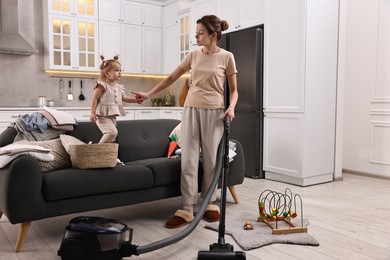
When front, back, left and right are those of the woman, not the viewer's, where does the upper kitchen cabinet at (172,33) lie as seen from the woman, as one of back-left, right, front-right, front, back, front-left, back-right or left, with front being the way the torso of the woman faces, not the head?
back-right

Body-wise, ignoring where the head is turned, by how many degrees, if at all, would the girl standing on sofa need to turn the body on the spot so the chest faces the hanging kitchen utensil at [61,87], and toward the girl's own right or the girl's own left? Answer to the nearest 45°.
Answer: approximately 135° to the girl's own left

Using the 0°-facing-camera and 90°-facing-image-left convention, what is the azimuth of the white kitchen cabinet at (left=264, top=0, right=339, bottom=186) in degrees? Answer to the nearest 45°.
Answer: approximately 45°

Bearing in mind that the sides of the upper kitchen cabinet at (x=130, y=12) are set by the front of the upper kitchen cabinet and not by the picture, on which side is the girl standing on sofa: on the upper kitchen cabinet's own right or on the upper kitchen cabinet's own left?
on the upper kitchen cabinet's own right

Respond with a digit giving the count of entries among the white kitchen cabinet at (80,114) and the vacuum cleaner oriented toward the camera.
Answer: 1

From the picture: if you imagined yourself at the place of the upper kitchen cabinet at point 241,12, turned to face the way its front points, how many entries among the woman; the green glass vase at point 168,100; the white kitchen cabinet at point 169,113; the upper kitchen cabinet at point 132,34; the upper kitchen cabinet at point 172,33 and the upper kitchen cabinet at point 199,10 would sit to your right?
5

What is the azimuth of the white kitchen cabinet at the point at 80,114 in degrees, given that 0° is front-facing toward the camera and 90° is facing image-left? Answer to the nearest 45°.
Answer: approximately 0°

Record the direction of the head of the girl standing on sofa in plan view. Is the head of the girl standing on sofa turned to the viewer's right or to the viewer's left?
to the viewer's right

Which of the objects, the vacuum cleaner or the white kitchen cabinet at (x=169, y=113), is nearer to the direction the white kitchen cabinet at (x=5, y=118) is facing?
the vacuum cleaner

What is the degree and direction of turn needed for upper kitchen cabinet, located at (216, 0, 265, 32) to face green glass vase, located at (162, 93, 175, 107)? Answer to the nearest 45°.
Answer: approximately 90° to its right

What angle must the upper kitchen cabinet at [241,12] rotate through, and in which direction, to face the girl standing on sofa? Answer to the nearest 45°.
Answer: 0° — it already faces them

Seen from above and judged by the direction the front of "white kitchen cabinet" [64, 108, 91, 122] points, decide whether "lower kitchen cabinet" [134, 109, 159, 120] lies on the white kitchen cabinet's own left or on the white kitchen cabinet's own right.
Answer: on the white kitchen cabinet's own left

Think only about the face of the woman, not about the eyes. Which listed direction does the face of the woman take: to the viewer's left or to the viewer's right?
to the viewer's left

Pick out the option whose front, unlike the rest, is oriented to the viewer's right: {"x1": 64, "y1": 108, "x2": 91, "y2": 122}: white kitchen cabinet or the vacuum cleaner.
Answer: the vacuum cleaner

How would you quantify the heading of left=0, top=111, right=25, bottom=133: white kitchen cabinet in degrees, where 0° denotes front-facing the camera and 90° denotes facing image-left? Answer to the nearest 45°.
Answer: approximately 0°

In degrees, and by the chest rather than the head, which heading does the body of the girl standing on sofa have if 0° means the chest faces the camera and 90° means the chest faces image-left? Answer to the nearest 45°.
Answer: approximately 315°
